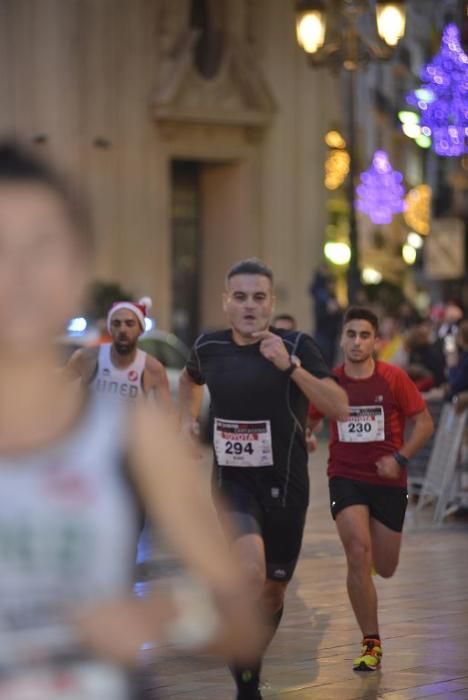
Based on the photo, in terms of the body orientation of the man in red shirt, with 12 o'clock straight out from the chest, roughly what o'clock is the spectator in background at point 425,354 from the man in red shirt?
The spectator in background is roughly at 6 o'clock from the man in red shirt.

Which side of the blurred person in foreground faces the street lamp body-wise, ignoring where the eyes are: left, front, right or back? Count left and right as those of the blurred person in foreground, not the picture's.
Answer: back

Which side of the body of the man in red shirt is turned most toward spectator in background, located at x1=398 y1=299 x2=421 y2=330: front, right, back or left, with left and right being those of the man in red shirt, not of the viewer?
back

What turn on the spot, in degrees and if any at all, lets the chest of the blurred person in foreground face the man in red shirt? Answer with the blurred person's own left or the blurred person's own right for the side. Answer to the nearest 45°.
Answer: approximately 180°

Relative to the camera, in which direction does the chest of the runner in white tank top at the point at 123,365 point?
toward the camera

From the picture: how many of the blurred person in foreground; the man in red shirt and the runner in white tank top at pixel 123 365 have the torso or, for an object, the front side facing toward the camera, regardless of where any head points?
3

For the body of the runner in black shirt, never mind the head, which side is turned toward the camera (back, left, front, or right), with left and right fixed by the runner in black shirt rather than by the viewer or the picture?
front

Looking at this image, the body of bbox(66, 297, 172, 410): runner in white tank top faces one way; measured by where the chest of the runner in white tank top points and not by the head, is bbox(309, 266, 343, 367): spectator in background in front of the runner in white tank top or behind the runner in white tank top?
behind

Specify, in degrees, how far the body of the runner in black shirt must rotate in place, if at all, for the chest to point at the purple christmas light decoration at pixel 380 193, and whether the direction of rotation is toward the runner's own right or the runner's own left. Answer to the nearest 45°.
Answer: approximately 180°

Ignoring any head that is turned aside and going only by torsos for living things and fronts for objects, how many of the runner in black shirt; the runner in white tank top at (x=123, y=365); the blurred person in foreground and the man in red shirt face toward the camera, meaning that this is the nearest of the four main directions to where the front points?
4

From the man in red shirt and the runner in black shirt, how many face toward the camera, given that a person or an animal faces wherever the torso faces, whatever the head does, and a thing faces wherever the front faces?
2

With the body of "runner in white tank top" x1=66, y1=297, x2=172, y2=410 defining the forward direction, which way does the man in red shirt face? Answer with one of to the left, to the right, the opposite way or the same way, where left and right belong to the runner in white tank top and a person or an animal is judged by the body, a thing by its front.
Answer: the same way

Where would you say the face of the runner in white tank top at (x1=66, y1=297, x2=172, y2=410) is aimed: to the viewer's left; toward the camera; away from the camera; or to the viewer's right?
toward the camera

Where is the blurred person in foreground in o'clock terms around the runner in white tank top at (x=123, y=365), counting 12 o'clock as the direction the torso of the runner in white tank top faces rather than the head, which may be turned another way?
The blurred person in foreground is roughly at 12 o'clock from the runner in white tank top.

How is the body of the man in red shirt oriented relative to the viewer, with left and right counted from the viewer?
facing the viewer

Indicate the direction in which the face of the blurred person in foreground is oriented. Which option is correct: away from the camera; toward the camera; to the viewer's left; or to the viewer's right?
toward the camera

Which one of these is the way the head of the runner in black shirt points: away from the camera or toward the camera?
toward the camera

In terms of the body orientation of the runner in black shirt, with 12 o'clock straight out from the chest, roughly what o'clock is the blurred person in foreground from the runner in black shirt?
The blurred person in foreground is roughly at 12 o'clock from the runner in black shirt.
